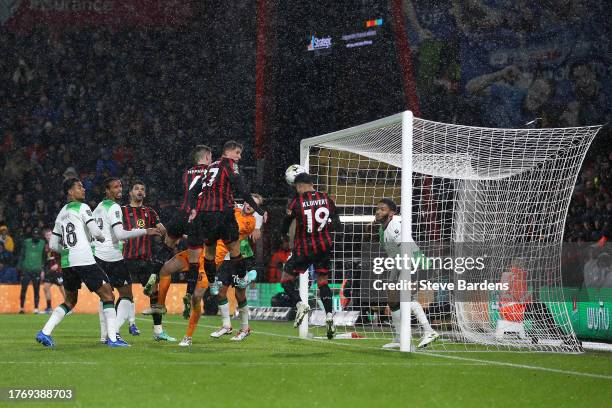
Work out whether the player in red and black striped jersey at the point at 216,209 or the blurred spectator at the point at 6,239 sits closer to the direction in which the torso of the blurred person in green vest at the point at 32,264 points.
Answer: the player in red and black striped jersey

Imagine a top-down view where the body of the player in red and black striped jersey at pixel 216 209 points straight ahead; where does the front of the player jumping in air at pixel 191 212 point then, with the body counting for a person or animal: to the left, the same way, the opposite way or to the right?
the same way

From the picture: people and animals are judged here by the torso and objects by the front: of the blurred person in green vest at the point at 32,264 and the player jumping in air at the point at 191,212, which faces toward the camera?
the blurred person in green vest

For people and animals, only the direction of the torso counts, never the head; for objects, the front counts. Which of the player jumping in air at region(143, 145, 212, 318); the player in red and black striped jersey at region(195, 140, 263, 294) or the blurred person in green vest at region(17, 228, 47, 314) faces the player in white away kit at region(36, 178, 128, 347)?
the blurred person in green vest

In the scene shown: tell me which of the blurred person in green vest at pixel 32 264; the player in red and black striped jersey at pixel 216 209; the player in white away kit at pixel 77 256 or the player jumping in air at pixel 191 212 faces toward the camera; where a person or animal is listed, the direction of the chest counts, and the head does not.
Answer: the blurred person in green vest

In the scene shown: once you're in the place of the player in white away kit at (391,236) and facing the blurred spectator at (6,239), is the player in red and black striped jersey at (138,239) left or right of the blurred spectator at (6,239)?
left

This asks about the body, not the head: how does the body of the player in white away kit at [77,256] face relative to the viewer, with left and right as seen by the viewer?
facing away from the viewer and to the right of the viewer

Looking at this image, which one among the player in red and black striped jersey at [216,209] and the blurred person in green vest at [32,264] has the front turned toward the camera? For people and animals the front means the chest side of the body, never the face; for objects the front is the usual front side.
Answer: the blurred person in green vest

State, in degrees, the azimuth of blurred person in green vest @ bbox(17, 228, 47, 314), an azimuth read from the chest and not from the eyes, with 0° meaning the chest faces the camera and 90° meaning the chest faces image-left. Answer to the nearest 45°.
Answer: approximately 0°

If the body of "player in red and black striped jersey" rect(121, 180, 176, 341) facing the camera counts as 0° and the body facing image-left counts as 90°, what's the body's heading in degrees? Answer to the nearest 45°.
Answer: approximately 315°

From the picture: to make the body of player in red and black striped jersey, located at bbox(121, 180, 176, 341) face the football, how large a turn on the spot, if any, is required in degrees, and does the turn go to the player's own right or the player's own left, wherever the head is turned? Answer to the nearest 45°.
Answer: approximately 90° to the player's own left

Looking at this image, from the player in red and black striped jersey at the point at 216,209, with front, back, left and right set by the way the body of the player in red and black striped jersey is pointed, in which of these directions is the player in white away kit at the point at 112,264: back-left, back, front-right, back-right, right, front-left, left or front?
left

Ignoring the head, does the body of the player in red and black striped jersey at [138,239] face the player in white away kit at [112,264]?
no

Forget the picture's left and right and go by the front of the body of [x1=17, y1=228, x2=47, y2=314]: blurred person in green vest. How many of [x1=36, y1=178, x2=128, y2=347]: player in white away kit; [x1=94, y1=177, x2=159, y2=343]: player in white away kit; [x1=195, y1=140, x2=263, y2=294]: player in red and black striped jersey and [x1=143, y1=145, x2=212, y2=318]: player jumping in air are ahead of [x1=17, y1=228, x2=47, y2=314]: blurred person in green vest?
4

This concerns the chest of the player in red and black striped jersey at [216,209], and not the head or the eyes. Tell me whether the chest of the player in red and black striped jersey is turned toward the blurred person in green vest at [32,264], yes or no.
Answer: no

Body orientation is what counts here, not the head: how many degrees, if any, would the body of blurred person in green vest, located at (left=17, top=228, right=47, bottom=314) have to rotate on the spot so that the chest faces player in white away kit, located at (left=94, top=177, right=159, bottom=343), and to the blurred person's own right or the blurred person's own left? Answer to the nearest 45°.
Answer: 0° — they already face them

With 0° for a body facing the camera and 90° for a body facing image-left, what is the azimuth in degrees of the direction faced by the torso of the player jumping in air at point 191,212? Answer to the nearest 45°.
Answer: approximately 225°

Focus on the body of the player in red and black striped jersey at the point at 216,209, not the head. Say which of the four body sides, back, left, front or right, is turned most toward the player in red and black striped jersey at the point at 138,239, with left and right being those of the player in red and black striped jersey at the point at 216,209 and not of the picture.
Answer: left

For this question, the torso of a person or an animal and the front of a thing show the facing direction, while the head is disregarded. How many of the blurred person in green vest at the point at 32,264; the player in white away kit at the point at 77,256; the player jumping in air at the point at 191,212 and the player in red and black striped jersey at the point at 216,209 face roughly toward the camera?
1

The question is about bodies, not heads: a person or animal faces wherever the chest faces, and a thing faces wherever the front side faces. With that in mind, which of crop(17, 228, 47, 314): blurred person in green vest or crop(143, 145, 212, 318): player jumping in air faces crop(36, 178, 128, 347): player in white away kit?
the blurred person in green vest

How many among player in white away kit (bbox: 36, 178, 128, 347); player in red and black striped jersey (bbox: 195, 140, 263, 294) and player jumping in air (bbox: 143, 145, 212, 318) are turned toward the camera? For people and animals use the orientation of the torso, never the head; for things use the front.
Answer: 0
